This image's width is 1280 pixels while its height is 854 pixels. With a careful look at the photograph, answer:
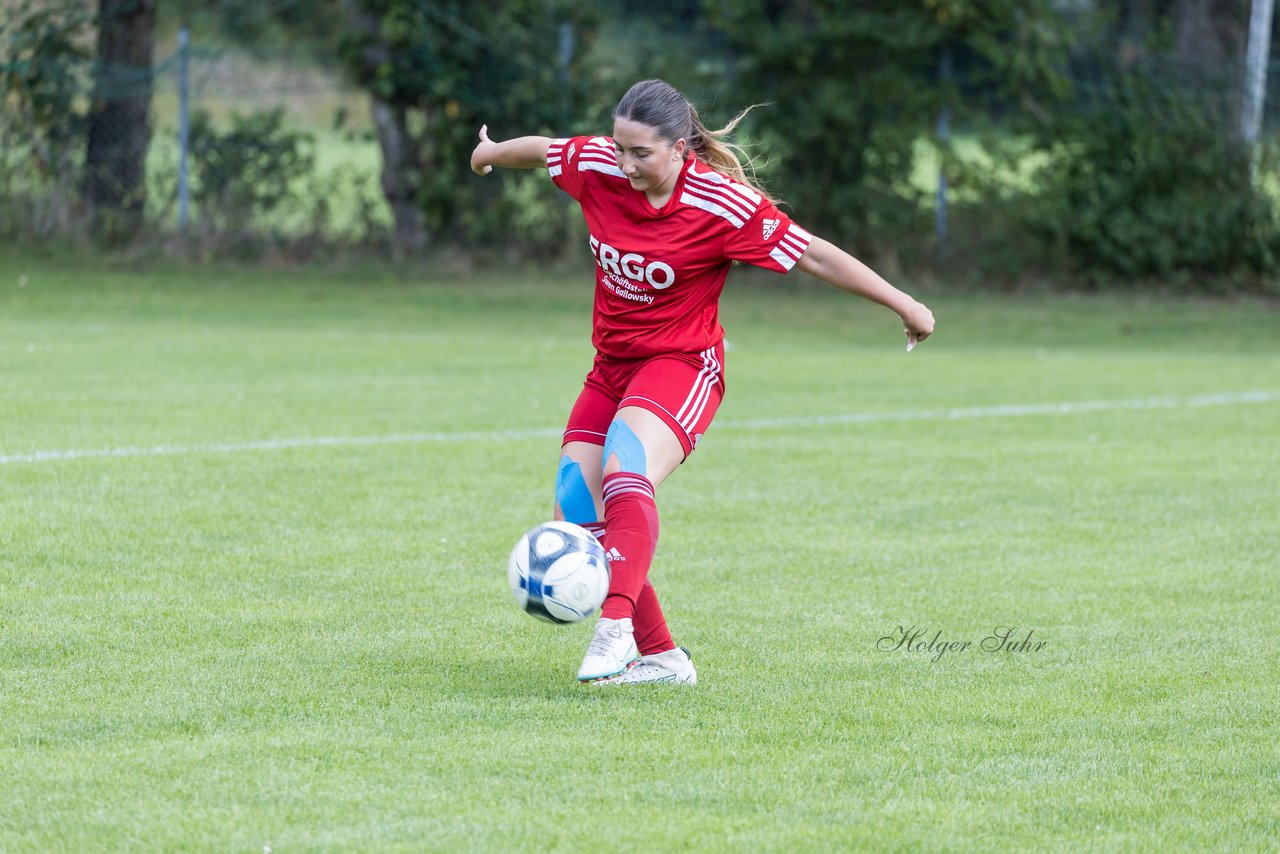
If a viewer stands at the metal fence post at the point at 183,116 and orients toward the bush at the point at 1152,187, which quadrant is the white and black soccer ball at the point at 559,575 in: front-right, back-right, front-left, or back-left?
front-right

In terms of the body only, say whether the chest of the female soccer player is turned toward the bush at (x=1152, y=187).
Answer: no

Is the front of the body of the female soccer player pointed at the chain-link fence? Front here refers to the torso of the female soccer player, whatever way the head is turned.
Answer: no

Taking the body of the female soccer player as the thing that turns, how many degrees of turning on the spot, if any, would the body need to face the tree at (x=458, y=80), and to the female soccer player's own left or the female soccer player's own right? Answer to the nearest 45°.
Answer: approximately 135° to the female soccer player's own right

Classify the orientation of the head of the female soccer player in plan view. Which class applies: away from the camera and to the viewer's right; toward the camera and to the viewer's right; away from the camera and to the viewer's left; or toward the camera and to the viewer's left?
toward the camera and to the viewer's left

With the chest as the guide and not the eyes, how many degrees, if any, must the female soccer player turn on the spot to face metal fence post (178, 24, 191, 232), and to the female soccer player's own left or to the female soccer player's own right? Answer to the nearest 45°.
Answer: approximately 135° to the female soccer player's own right

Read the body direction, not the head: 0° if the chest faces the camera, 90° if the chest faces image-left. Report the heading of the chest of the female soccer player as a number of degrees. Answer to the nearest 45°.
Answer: approximately 45°
